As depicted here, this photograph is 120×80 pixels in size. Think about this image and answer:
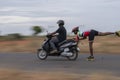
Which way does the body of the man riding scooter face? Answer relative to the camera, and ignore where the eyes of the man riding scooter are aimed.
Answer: to the viewer's left

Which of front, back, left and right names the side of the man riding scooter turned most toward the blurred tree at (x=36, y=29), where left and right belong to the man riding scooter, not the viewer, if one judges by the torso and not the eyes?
right

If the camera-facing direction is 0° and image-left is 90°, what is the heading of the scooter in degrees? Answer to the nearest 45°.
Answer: approximately 90°

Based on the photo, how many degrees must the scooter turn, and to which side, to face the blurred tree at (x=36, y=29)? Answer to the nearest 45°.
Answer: approximately 90° to its right
